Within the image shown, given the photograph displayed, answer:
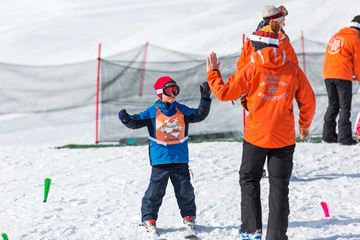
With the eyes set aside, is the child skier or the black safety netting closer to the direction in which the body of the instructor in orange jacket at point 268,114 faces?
the black safety netting

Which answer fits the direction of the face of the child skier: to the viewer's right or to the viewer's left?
to the viewer's right

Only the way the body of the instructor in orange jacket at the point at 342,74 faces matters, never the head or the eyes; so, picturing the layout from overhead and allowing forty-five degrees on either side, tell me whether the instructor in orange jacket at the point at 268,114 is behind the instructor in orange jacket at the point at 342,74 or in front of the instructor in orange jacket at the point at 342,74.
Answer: behind

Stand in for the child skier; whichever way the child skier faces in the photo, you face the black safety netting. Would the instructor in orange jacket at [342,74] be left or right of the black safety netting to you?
right

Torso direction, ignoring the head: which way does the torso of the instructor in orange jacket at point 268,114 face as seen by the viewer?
away from the camera

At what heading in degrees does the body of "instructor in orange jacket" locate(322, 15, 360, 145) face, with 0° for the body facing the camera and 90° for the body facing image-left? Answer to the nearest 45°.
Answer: approximately 225°

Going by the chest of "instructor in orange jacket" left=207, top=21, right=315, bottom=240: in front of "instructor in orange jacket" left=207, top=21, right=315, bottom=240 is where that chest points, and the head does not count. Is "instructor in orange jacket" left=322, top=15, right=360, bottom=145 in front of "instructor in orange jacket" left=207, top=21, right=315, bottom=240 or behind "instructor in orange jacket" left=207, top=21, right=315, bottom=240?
in front

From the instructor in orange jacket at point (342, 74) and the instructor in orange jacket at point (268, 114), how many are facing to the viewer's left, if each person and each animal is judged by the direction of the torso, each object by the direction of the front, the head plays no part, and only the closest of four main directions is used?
0
